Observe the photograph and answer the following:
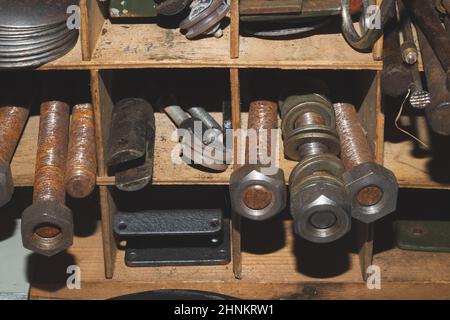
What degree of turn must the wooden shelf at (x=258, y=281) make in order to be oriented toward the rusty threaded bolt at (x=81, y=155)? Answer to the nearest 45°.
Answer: approximately 90° to its right

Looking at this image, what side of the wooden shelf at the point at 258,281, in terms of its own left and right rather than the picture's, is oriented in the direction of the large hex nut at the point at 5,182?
right

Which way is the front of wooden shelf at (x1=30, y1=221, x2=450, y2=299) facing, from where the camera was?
facing the viewer
